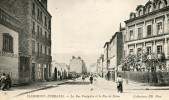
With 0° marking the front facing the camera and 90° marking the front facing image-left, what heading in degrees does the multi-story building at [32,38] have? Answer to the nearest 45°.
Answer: approximately 315°

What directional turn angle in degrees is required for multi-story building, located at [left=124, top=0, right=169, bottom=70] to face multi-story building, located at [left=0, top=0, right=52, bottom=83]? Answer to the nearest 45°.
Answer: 0° — it already faces it

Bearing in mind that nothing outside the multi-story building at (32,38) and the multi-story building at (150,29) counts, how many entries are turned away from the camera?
0

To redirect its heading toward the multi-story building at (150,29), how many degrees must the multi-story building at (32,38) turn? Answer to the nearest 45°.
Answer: approximately 45° to its left

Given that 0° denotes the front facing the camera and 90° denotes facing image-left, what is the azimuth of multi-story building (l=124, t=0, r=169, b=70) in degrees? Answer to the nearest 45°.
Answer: approximately 45°
